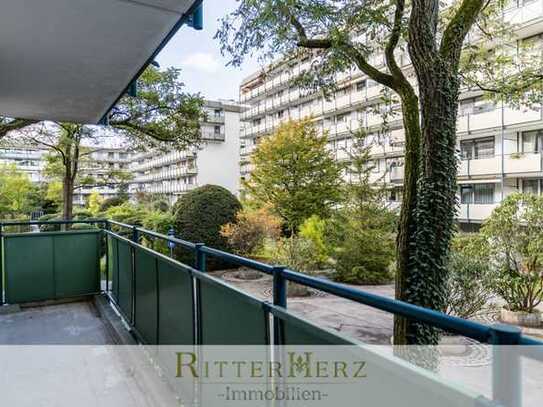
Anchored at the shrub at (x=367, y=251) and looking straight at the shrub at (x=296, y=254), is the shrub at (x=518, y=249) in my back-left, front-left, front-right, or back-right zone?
back-left

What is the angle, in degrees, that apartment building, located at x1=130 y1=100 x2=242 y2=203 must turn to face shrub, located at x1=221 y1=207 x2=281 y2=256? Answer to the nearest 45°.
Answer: approximately 45° to its left

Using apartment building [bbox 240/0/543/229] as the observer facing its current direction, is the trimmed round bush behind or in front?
in front

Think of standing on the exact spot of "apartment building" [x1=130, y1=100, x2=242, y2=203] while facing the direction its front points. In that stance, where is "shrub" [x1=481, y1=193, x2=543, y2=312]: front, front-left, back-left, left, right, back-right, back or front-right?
front-left

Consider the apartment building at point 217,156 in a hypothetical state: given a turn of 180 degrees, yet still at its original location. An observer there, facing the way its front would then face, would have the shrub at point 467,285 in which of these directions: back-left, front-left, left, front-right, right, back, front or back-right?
back-right

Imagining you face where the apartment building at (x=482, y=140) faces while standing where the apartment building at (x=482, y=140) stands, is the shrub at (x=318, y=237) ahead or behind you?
ahead

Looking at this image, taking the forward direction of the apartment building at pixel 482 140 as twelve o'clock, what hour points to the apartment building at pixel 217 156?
the apartment building at pixel 217 156 is roughly at 3 o'clock from the apartment building at pixel 482 140.

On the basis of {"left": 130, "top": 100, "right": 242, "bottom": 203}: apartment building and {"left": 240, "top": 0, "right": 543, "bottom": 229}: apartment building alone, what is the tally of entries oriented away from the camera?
0

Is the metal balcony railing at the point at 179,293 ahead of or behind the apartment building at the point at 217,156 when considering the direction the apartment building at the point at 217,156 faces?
ahead

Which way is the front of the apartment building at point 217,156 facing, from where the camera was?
facing the viewer and to the left of the viewer

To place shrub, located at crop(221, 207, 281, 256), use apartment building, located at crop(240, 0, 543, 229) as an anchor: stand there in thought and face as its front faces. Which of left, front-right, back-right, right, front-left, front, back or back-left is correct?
front

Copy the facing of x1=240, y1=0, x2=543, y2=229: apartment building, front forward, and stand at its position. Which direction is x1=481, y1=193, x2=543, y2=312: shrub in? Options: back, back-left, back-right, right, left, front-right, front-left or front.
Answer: front-left

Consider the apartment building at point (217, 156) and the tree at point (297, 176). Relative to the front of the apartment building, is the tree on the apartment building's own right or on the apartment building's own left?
on the apartment building's own left

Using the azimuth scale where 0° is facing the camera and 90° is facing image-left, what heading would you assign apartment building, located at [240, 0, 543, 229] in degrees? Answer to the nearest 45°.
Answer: approximately 45°

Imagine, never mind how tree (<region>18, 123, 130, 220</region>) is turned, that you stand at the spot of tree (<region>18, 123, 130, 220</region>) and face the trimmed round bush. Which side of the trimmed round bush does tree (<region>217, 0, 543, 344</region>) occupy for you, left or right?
right
